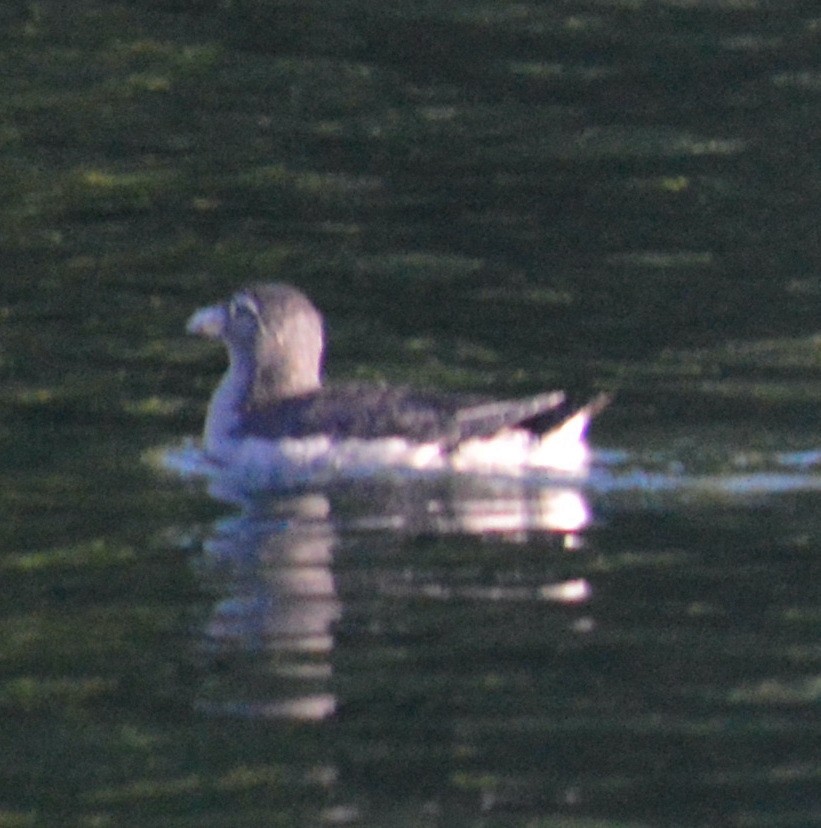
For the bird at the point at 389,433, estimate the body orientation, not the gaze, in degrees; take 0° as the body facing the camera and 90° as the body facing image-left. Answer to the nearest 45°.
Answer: approximately 90°
